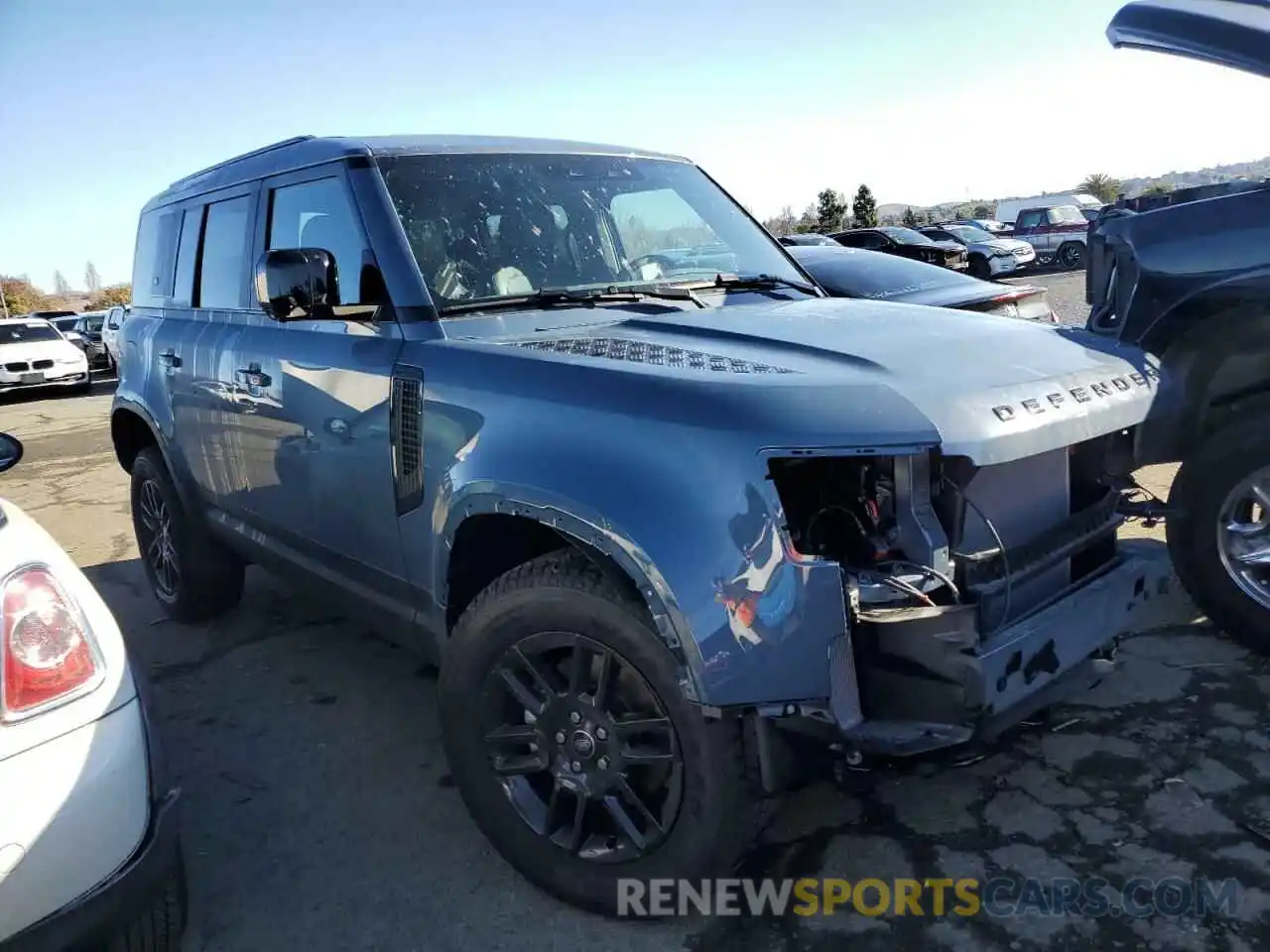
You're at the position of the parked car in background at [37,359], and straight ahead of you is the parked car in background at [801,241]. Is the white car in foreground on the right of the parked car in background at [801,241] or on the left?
right

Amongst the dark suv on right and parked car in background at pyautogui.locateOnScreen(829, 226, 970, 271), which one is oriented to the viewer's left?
the dark suv on right

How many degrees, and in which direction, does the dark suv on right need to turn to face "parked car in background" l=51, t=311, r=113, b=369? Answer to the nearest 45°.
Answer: approximately 45° to its right

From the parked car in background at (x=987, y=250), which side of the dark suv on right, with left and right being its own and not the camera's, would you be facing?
right

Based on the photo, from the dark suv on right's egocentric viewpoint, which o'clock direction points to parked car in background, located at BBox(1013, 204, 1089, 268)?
The parked car in background is roughly at 3 o'clock from the dark suv on right.

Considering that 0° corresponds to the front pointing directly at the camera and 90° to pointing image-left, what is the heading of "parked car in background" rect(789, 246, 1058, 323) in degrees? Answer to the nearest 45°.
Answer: approximately 135°

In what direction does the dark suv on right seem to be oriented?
to the viewer's left

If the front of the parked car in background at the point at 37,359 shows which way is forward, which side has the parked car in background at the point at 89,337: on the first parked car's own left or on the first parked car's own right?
on the first parked car's own left

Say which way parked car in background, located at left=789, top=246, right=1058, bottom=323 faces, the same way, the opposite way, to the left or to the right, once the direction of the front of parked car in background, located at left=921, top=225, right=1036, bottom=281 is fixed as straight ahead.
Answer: the opposite way

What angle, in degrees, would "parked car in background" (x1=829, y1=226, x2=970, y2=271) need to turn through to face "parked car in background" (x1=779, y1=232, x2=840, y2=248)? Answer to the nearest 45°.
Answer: approximately 180°

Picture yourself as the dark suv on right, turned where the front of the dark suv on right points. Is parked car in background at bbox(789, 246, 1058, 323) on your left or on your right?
on your right
